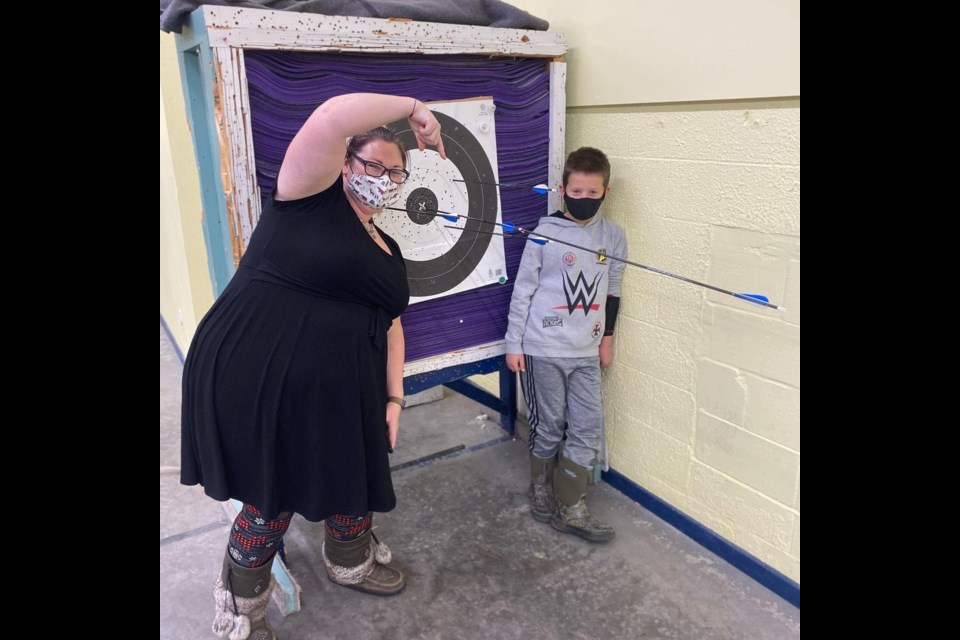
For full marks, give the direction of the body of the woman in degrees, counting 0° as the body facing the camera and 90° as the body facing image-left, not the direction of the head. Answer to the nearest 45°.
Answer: approximately 315°

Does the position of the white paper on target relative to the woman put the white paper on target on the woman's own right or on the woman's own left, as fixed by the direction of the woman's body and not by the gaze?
on the woman's own left
